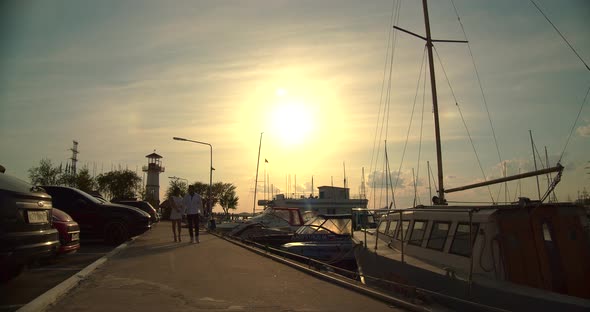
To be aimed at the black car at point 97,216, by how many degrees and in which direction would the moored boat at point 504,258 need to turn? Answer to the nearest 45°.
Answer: approximately 45° to its left

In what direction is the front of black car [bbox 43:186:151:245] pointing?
to the viewer's right

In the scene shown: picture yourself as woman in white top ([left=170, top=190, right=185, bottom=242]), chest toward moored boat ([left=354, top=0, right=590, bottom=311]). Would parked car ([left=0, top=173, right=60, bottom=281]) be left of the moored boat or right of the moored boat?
right

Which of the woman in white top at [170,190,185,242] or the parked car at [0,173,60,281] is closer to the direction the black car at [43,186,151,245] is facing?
the woman in white top

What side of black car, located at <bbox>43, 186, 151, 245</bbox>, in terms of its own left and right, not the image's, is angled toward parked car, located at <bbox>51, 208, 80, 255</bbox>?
right

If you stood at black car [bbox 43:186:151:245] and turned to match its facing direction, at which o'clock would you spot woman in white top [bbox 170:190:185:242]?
The woman in white top is roughly at 11 o'clock from the black car.

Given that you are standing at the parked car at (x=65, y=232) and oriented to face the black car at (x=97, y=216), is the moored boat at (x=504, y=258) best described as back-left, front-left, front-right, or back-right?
back-right
